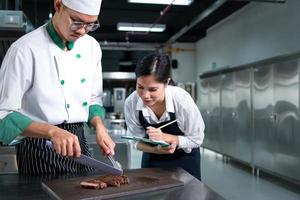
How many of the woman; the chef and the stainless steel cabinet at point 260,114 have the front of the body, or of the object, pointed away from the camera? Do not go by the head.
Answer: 0

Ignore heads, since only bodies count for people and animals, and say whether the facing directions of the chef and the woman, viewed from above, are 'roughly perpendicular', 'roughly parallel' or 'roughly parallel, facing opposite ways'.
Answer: roughly perpendicular

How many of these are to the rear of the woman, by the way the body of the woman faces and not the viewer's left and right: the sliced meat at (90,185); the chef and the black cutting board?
0

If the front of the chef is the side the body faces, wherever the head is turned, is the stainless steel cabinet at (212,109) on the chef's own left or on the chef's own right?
on the chef's own left

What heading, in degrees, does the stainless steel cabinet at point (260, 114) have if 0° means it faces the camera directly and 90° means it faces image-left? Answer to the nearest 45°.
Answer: approximately 45°

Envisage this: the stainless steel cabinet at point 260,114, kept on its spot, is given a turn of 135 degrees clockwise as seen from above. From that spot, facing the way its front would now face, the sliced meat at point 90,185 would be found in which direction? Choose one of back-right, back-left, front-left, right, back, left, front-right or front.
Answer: back

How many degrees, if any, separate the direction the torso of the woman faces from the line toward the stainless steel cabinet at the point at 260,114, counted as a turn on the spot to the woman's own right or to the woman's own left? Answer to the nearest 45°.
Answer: approximately 180°

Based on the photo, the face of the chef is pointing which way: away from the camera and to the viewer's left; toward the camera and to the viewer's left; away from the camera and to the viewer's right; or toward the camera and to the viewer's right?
toward the camera and to the viewer's right

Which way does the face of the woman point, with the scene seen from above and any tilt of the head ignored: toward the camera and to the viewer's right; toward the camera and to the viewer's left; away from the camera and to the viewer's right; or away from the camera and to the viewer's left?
toward the camera and to the viewer's left

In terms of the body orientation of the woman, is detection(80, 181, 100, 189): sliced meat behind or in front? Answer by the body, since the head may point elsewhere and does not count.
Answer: in front

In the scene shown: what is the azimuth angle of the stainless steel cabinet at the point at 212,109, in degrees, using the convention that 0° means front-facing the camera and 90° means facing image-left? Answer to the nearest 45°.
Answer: approximately 45°

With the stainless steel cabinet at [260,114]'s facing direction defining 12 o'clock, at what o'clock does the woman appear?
The woman is roughly at 11 o'clock from the stainless steel cabinet.

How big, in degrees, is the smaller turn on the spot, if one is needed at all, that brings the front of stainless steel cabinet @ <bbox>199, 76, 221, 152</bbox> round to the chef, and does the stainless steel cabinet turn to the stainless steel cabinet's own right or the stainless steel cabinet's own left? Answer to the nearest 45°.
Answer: approximately 45° to the stainless steel cabinet's own left

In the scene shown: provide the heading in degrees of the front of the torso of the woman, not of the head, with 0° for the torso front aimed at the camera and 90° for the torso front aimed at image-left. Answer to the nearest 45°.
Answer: approximately 45°

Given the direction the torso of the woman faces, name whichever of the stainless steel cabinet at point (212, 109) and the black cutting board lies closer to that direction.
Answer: the black cutting board

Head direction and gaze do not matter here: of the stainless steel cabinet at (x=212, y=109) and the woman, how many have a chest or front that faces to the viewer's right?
0

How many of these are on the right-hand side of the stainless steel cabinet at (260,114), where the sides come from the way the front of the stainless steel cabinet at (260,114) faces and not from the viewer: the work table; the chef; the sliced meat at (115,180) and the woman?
0

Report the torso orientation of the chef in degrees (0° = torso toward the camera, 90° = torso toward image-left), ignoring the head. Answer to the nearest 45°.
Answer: approximately 315°
